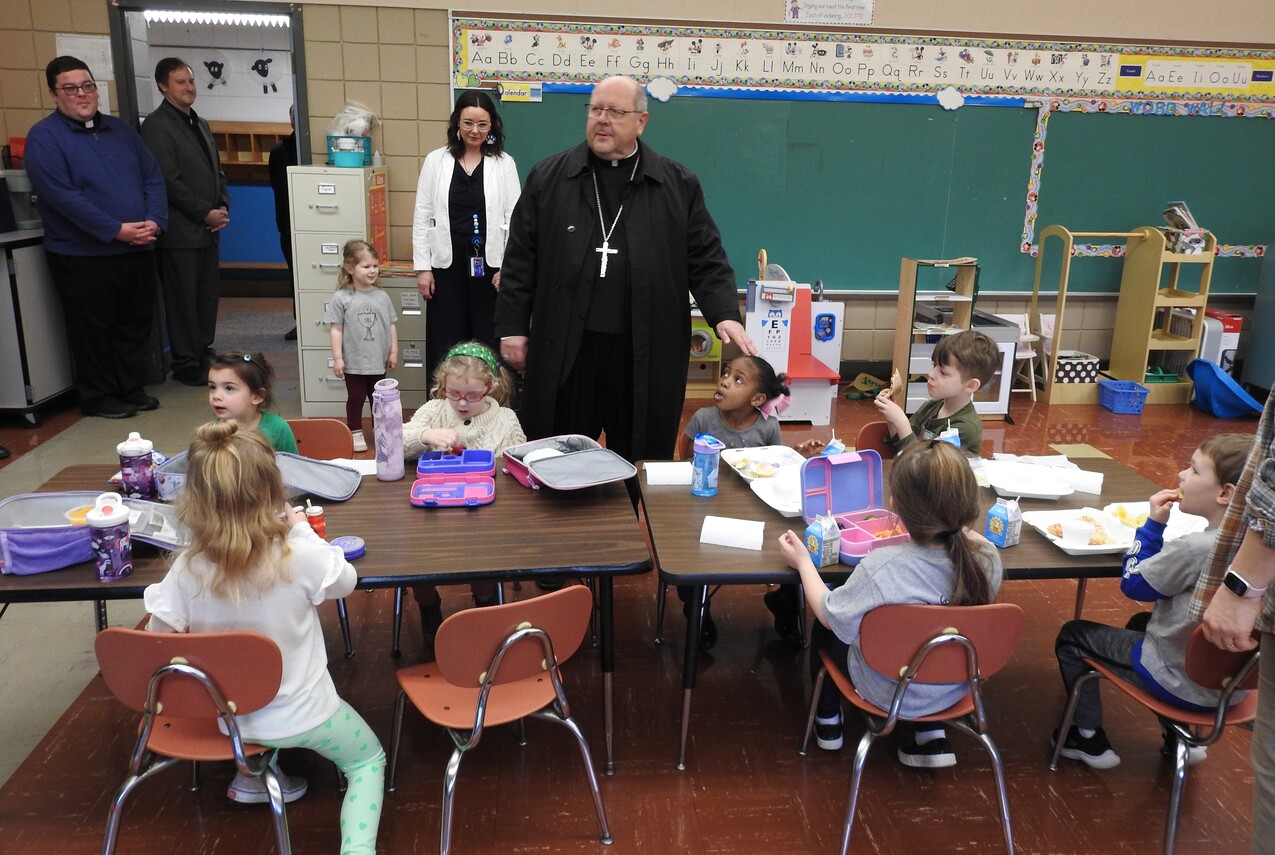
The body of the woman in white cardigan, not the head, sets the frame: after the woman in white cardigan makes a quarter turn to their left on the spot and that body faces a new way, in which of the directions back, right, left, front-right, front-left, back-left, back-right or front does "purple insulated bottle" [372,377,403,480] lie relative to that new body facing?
right

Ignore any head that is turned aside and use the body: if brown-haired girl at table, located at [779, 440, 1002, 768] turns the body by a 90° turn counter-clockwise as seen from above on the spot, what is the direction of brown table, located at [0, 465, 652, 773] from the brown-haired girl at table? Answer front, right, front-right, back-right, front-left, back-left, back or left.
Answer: front-right

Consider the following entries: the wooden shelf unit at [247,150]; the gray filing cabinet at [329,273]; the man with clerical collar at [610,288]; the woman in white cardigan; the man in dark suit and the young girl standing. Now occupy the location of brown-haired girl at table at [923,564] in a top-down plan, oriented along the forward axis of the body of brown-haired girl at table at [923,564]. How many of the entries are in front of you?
6

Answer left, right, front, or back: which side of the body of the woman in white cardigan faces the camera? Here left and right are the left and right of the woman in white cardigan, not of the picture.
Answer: front

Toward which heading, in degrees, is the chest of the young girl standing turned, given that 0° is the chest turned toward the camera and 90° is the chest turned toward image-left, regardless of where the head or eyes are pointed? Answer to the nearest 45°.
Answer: approximately 315°

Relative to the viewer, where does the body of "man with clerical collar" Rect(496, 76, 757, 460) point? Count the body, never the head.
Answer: toward the camera

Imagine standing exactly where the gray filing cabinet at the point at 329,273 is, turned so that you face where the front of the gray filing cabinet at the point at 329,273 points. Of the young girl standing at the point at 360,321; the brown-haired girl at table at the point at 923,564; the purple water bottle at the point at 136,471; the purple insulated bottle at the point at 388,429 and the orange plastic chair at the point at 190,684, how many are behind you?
0

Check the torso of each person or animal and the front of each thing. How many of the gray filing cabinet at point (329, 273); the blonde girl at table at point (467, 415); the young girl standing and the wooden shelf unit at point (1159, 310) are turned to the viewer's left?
0

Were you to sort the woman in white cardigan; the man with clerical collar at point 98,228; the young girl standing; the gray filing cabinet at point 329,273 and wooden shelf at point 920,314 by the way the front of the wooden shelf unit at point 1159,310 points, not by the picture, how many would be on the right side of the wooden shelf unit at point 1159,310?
5

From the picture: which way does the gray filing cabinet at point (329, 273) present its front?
toward the camera

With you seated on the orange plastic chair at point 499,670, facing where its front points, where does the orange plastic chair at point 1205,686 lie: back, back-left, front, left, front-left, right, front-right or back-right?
back-right

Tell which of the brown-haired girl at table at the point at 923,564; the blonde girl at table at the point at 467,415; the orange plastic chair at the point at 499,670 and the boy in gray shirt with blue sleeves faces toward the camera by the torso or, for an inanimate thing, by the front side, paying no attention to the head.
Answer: the blonde girl at table at the point at 467,415

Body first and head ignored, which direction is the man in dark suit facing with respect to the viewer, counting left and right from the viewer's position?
facing the viewer and to the right of the viewer

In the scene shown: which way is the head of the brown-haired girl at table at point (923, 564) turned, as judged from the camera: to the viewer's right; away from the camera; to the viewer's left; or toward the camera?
away from the camera

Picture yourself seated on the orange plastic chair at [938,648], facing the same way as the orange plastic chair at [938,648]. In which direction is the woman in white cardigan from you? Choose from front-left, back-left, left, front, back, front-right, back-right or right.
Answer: front

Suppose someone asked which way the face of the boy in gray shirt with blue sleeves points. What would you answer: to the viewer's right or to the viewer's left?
to the viewer's left

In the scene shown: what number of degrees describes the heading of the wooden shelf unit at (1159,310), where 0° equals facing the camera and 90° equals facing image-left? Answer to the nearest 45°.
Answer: approximately 315°

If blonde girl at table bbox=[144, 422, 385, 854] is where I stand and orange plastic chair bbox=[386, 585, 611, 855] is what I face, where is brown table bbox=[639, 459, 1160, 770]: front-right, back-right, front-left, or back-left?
front-left

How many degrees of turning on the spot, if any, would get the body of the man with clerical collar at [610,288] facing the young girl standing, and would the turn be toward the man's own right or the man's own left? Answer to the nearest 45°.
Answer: approximately 135° to the man's own right

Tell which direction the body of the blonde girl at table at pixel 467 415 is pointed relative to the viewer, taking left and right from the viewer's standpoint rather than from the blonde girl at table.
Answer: facing the viewer

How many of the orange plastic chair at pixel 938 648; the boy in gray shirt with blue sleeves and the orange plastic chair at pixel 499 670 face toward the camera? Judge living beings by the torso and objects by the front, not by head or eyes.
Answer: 0

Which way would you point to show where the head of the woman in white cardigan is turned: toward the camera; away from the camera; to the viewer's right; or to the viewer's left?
toward the camera

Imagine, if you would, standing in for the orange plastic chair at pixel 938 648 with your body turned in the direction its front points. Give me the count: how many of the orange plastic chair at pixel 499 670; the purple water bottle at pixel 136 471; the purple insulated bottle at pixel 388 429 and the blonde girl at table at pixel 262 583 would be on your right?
0
